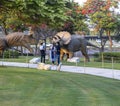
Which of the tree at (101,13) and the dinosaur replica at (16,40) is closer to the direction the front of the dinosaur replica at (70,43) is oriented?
the dinosaur replica

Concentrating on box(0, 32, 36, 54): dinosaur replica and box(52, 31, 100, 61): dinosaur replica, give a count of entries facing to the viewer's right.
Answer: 1

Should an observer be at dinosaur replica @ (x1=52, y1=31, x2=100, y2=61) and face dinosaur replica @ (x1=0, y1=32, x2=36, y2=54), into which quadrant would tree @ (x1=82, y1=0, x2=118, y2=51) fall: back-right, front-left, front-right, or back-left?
back-right

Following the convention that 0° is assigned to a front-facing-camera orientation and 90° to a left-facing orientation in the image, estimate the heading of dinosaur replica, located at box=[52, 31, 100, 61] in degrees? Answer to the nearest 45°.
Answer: approximately 90°

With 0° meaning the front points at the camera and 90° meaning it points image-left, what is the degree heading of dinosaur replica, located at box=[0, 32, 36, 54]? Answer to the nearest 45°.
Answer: approximately 270°

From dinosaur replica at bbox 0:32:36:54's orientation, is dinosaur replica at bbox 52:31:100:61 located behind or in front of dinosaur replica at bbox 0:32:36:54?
in front

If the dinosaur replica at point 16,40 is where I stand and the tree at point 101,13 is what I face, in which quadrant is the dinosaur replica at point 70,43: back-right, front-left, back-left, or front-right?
front-right

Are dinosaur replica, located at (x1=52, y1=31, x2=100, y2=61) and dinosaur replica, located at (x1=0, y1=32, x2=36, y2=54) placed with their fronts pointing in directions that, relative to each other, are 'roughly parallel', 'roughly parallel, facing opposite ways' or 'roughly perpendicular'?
roughly parallel, facing opposite ways

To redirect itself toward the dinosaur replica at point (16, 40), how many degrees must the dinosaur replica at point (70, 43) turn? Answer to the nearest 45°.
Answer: approximately 45° to its left
